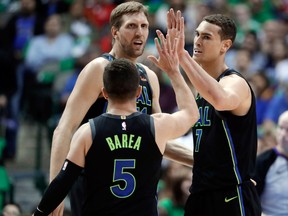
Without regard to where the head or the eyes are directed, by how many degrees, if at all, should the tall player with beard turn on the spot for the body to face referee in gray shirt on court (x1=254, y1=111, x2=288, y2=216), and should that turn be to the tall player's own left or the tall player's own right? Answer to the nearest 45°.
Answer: approximately 90° to the tall player's own left

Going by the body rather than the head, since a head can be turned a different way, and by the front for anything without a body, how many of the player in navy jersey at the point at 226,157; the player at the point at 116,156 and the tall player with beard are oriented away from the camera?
1

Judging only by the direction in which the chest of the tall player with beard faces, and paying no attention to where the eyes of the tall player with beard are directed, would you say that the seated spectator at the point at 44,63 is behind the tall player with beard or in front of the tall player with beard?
behind

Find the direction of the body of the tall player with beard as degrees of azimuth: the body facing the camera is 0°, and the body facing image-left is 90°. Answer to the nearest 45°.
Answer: approximately 315°

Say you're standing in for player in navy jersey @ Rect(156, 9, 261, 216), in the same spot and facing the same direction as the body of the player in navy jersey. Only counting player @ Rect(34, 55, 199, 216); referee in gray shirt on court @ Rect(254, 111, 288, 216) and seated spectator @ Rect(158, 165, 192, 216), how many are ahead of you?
1

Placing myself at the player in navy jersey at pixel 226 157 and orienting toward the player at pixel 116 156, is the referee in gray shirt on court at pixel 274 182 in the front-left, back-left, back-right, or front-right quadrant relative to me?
back-right

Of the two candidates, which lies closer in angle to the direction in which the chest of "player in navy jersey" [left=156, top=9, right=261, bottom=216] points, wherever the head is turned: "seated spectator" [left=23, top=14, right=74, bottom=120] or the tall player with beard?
the tall player with beard

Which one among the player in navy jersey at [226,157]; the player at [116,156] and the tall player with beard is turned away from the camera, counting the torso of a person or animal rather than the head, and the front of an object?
the player

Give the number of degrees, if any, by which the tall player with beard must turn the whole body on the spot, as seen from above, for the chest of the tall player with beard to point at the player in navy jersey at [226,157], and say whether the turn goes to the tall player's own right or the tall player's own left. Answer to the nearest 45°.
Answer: approximately 45° to the tall player's own left

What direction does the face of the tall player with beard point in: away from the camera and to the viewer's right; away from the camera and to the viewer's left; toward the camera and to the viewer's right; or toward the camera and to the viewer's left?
toward the camera and to the viewer's right

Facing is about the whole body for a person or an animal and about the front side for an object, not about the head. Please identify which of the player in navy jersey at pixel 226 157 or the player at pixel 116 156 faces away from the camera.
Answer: the player

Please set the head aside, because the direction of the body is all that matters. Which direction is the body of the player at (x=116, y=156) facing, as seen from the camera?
away from the camera

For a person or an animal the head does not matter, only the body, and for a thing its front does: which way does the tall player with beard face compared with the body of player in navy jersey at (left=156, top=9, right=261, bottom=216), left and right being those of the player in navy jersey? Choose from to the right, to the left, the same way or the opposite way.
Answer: to the left
